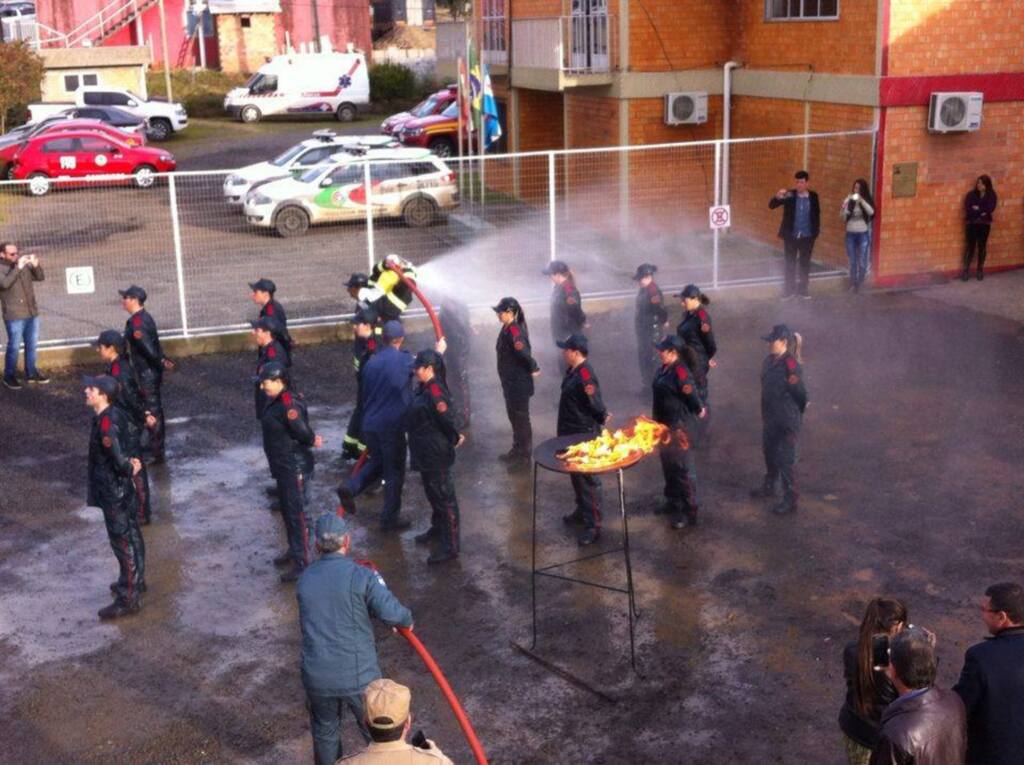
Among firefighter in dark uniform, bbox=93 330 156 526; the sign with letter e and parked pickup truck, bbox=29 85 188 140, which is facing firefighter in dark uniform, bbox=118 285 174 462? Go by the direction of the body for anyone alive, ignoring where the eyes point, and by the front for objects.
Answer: the sign with letter e

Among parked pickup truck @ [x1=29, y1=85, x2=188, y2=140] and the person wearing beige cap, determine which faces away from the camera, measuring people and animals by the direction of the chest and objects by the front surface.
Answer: the person wearing beige cap

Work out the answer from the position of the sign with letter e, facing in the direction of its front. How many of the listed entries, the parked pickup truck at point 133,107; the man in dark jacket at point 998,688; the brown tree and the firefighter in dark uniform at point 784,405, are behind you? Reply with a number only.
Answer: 2

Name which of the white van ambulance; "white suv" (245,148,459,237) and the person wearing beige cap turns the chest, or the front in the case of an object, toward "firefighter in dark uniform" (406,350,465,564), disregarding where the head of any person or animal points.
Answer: the person wearing beige cap

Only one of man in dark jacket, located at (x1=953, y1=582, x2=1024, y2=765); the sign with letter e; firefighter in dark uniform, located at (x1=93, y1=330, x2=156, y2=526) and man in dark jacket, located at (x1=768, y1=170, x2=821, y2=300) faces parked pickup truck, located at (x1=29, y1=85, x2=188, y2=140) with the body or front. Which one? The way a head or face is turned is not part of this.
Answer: man in dark jacket, located at (x1=953, y1=582, x2=1024, y2=765)
